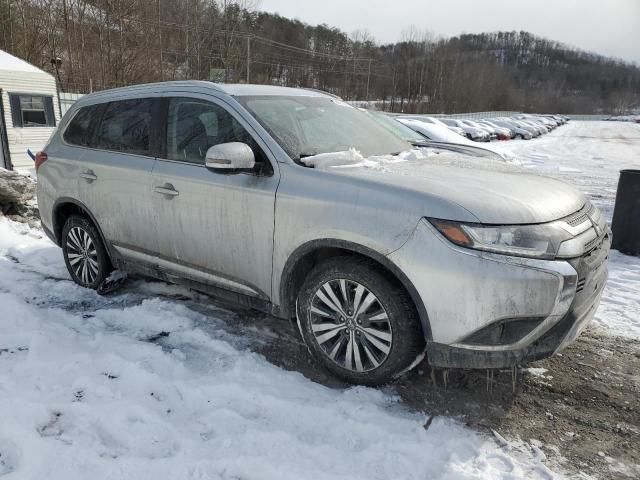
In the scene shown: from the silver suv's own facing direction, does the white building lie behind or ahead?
behind

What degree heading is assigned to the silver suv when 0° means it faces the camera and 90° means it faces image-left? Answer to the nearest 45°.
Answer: approximately 315°
